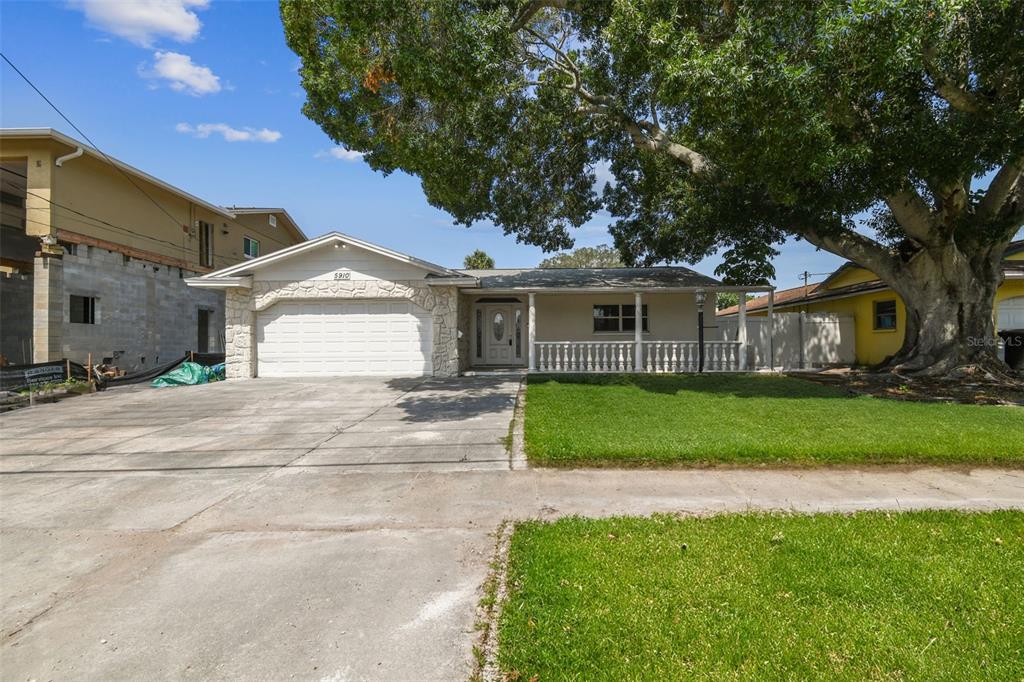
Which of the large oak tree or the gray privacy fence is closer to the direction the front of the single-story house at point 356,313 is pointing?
the large oak tree

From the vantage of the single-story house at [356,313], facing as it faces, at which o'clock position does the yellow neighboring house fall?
The yellow neighboring house is roughly at 9 o'clock from the single-story house.

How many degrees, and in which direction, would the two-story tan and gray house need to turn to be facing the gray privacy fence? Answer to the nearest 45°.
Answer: approximately 45° to its left

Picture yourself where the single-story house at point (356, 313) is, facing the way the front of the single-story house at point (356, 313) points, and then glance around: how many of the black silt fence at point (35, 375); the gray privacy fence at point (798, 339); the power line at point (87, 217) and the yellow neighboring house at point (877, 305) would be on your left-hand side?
2

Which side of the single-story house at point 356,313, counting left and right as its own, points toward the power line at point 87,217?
right

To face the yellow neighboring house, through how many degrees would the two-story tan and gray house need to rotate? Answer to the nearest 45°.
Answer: approximately 45° to its left

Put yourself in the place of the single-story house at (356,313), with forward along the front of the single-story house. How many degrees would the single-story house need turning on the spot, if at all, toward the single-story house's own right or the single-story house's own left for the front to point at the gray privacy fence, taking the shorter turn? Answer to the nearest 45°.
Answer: approximately 90° to the single-story house's own left

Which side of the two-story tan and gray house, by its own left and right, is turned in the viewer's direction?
front

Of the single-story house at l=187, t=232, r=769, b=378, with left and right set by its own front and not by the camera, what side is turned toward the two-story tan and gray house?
right

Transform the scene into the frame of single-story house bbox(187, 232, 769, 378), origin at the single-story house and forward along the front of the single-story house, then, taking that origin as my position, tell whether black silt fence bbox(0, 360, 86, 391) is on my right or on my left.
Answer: on my right

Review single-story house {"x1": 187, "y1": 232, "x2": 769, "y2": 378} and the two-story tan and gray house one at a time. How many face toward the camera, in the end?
2
